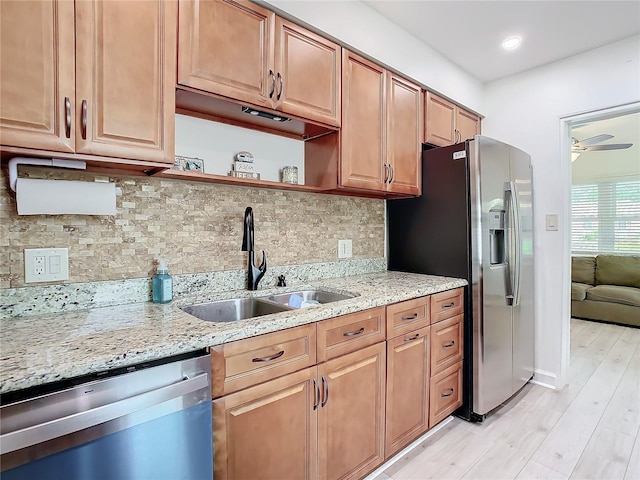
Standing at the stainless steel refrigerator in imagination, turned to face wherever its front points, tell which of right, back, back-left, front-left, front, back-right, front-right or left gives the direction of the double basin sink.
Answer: right

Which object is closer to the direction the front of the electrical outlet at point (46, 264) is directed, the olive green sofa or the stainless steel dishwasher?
the stainless steel dishwasher

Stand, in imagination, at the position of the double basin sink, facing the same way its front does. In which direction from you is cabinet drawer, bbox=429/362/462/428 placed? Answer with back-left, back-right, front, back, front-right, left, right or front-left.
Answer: front-left

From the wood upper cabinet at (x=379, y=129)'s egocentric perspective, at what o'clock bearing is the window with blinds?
The window with blinds is roughly at 9 o'clock from the wood upper cabinet.

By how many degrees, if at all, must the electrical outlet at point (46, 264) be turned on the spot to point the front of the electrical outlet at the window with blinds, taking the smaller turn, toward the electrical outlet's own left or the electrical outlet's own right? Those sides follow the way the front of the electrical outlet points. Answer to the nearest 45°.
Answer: approximately 90° to the electrical outlet's own left

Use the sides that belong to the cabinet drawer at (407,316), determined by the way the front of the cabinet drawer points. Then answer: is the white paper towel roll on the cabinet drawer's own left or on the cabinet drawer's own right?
on the cabinet drawer's own right

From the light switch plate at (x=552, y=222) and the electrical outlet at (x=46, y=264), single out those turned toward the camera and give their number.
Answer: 2

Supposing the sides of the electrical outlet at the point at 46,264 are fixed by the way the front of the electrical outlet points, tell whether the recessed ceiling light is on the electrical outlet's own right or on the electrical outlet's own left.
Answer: on the electrical outlet's own left
